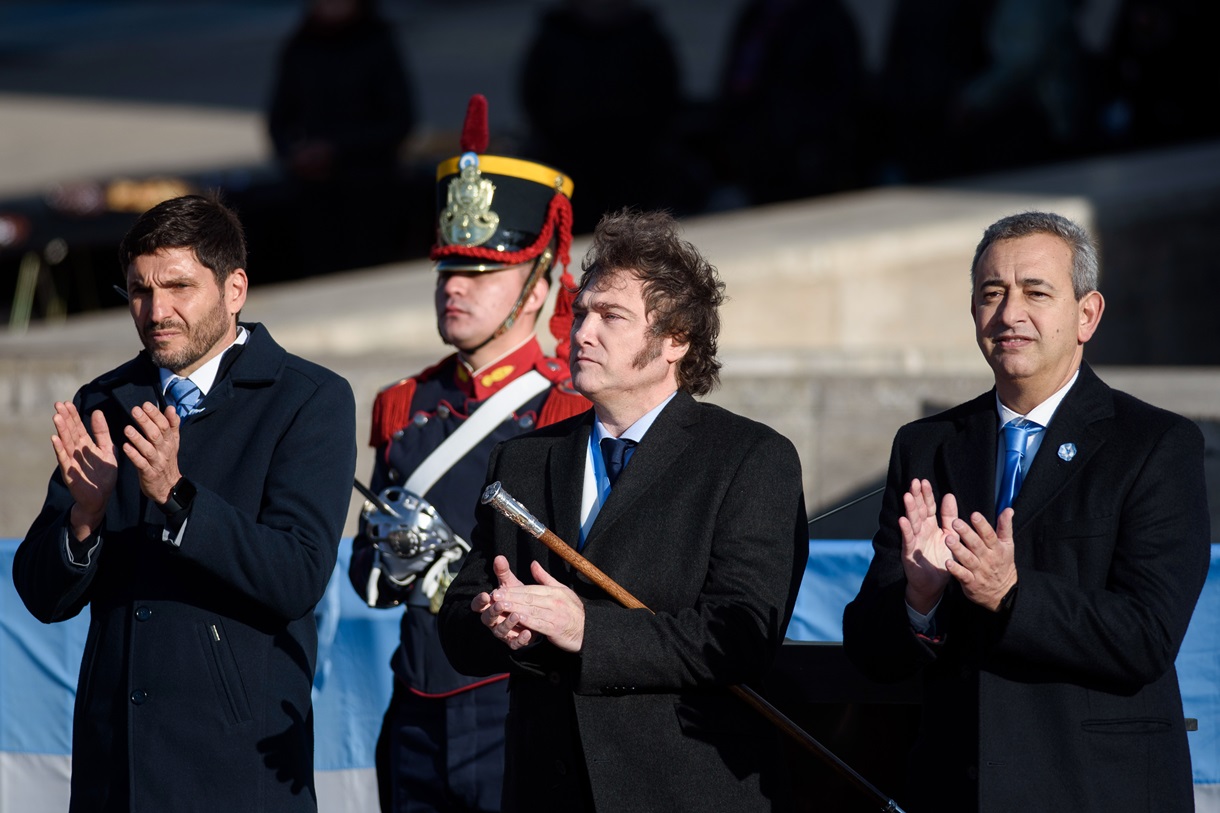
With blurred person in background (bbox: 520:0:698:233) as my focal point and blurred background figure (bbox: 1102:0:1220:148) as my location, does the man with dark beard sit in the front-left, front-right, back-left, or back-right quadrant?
front-left

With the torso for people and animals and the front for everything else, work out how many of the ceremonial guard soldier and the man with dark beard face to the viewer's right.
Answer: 0

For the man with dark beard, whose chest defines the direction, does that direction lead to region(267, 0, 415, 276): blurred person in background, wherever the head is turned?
no

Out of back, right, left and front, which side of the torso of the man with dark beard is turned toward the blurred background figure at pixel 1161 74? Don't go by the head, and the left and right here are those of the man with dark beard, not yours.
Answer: back

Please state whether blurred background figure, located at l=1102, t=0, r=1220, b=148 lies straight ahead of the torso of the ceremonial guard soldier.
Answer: no

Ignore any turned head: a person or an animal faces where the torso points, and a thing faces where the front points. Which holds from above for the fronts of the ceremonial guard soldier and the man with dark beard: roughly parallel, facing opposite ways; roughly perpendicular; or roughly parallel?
roughly parallel

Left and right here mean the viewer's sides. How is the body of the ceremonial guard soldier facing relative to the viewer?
facing the viewer and to the left of the viewer

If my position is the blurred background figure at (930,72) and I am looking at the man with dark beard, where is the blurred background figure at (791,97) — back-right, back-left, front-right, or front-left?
front-right

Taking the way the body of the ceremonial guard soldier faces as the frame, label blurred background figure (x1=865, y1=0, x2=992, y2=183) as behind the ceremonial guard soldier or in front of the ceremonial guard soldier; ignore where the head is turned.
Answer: behind

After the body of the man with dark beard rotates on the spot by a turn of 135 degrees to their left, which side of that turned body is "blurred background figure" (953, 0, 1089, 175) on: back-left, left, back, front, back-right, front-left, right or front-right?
front-left

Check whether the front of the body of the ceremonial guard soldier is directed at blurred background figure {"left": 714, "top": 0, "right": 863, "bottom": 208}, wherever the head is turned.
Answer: no

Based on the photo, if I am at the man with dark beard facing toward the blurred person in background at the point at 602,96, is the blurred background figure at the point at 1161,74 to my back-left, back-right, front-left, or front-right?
front-right

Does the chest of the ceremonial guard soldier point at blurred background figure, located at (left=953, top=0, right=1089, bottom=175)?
no
